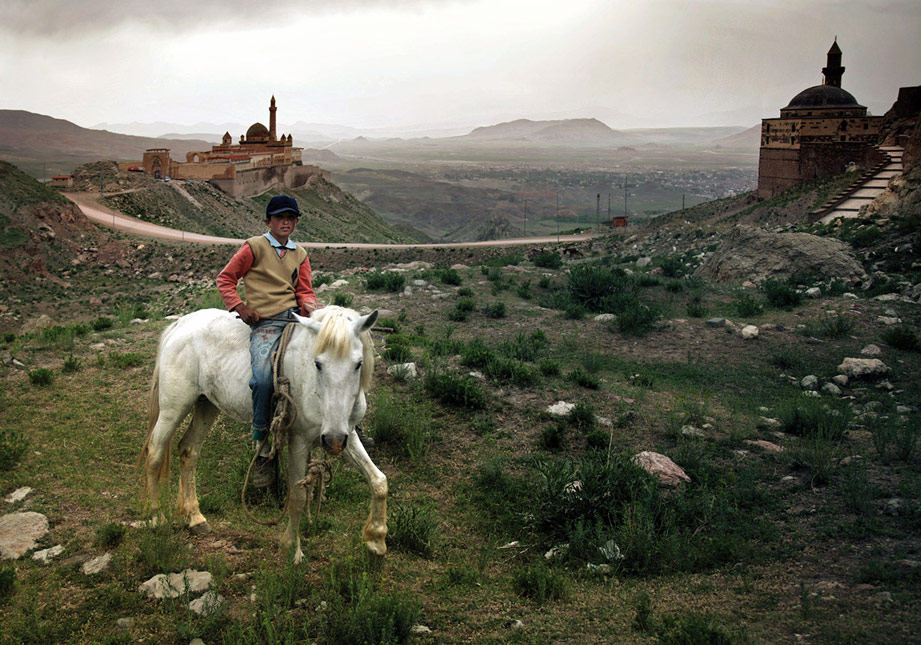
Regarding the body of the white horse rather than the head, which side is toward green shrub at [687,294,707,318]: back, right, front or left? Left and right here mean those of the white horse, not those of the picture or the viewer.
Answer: left

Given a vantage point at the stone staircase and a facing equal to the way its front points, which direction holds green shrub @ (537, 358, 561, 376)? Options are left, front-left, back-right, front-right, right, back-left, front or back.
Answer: front-left

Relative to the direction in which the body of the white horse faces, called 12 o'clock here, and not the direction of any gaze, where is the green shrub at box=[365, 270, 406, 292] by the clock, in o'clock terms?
The green shrub is roughly at 8 o'clock from the white horse.

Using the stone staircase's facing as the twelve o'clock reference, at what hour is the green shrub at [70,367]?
The green shrub is roughly at 11 o'clock from the stone staircase.

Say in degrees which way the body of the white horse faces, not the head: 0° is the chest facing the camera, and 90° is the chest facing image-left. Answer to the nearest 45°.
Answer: approximately 315°

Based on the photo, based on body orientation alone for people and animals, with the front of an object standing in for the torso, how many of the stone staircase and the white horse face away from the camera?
0

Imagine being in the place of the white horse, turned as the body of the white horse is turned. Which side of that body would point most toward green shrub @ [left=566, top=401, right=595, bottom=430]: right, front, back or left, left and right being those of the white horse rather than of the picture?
left

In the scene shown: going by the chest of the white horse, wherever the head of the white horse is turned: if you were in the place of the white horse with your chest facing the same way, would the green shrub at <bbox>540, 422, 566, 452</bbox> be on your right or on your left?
on your left

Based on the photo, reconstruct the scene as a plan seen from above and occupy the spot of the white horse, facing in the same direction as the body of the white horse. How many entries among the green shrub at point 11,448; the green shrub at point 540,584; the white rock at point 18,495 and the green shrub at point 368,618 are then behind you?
2

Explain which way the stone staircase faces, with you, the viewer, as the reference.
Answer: facing the viewer and to the left of the viewer

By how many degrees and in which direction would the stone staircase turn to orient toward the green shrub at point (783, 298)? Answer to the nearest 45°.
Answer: approximately 45° to its left

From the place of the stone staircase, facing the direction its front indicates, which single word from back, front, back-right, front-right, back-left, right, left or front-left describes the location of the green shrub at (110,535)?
front-left

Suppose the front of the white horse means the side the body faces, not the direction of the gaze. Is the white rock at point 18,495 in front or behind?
behind

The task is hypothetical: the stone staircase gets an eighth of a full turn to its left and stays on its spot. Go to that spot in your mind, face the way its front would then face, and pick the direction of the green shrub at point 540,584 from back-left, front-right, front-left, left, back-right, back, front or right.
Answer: front
